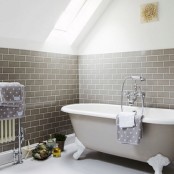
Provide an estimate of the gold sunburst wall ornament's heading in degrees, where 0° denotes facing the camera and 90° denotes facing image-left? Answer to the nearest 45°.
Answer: approximately 45°

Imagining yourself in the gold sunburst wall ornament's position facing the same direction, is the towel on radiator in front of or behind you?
in front

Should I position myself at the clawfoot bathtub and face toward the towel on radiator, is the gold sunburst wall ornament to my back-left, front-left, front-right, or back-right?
back-right
